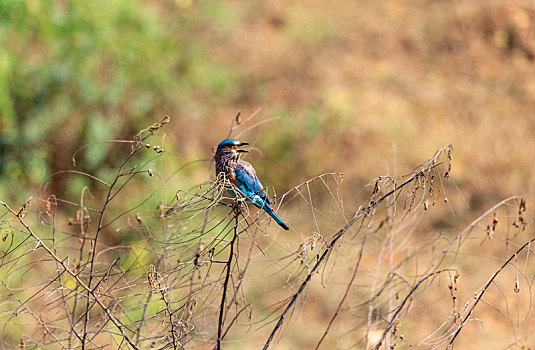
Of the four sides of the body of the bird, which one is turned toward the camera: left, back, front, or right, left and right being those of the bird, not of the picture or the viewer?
left
